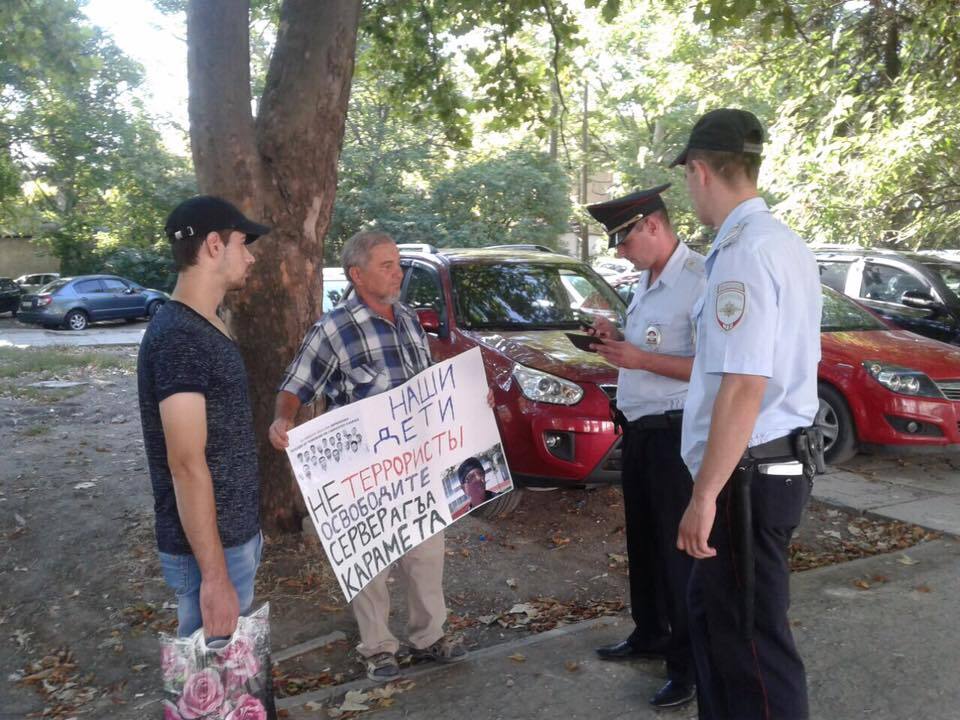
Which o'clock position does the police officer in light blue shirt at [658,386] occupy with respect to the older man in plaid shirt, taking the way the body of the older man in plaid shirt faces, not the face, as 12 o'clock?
The police officer in light blue shirt is roughly at 11 o'clock from the older man in plaid shirt.

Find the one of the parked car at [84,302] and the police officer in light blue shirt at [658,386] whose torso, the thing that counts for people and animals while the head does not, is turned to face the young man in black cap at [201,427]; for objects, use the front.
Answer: the police officer in light blue shirt

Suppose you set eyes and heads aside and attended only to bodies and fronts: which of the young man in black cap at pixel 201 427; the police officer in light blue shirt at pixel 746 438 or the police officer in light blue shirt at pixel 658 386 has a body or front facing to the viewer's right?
the young man in black cap

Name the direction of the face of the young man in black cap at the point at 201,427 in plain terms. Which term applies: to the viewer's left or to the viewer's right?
to the viewer's right

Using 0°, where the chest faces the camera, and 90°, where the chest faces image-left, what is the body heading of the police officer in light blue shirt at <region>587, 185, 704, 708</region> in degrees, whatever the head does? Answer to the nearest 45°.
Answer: approximately 45°

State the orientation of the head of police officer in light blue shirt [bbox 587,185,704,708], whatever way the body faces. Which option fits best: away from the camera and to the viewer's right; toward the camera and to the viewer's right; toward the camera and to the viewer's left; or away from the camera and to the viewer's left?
toward the camera and to the viewer's left

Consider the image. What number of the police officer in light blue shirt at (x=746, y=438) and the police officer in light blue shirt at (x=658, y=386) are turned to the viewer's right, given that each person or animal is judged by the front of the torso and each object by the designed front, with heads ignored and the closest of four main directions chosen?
0

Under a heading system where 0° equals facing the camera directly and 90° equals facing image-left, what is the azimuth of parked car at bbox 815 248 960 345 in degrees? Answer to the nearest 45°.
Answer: approximately 315°

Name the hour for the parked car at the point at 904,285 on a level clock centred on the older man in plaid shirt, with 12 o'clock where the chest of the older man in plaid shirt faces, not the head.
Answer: The parked car is roughly at 9 o'clock from the older man in plaid shirt.

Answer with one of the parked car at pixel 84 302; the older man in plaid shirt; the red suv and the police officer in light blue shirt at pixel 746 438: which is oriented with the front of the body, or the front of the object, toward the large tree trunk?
the police officer in light blue shirt

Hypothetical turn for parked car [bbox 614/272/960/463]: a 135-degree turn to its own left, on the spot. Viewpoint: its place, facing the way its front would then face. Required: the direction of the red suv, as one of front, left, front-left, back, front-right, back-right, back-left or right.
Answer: back-left

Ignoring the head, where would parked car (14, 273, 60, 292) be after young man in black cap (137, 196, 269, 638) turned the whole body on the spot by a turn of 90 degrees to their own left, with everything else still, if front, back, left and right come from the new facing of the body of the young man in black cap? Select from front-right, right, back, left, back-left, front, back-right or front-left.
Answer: front

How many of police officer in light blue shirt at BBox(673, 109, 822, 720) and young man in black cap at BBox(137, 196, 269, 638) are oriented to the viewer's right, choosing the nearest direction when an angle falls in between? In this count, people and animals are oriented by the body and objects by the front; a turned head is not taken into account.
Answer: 1
